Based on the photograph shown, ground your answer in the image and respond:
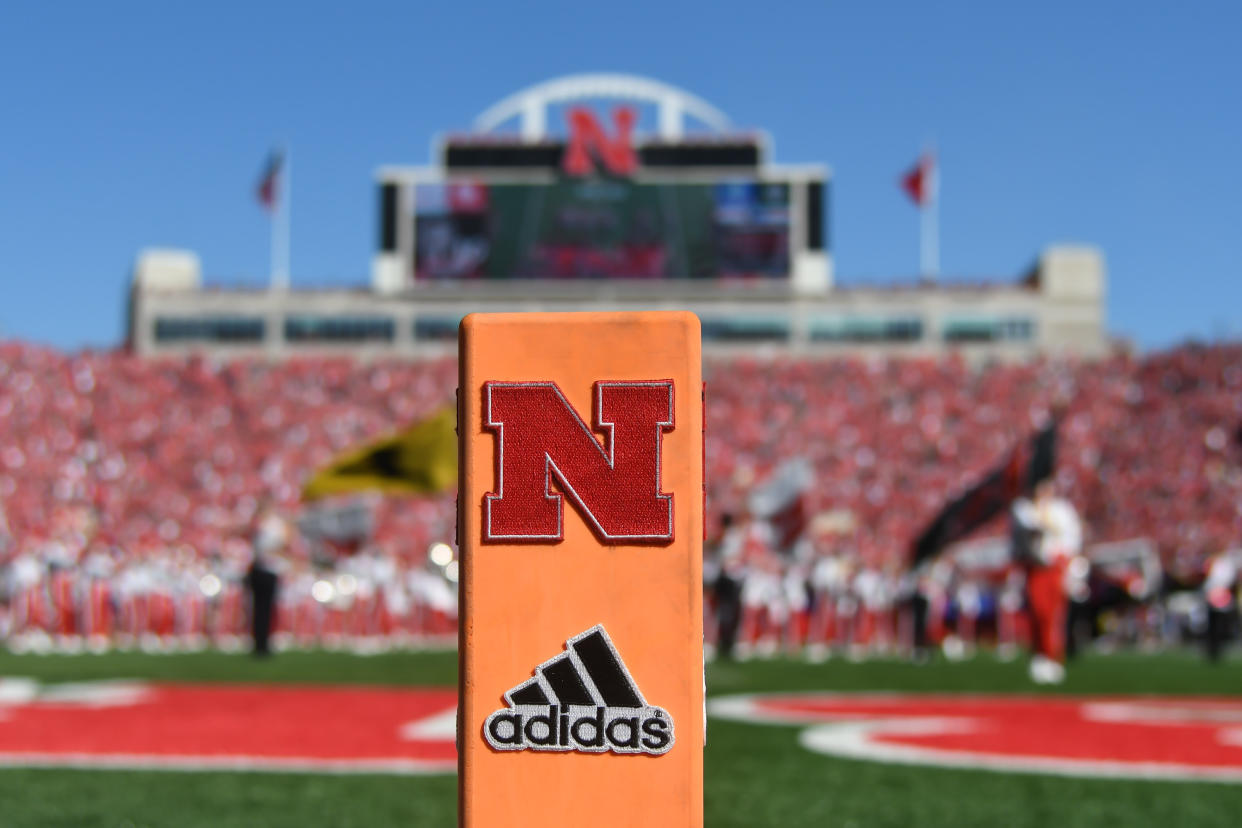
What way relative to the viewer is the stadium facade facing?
toward the camera

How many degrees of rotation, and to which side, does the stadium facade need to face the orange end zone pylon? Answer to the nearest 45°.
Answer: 0° — it already faces it

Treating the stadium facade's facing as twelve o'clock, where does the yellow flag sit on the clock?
The yellow flag is roughly at 12 o'clock from the stadium facade.
